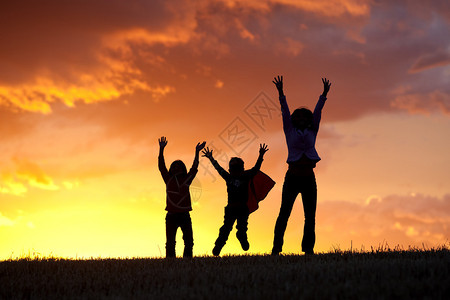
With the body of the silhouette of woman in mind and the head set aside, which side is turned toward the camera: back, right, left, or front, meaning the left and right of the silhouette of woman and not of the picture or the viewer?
front

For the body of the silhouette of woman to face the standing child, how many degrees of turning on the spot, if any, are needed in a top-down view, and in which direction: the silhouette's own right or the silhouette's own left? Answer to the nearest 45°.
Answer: approximately 135° to the silhouette's own right

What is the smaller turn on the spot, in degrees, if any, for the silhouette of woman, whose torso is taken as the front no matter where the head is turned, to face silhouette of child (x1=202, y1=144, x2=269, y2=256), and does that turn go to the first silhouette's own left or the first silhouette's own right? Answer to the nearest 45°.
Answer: approximately 135° to the first silhouette's own right
